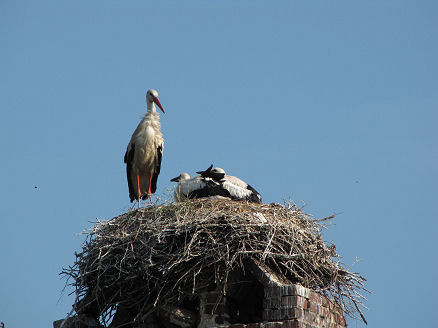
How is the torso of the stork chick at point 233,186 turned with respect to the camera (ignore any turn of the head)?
to the viewer's left

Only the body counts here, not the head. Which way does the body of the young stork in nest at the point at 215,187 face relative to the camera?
to the viewer's left
